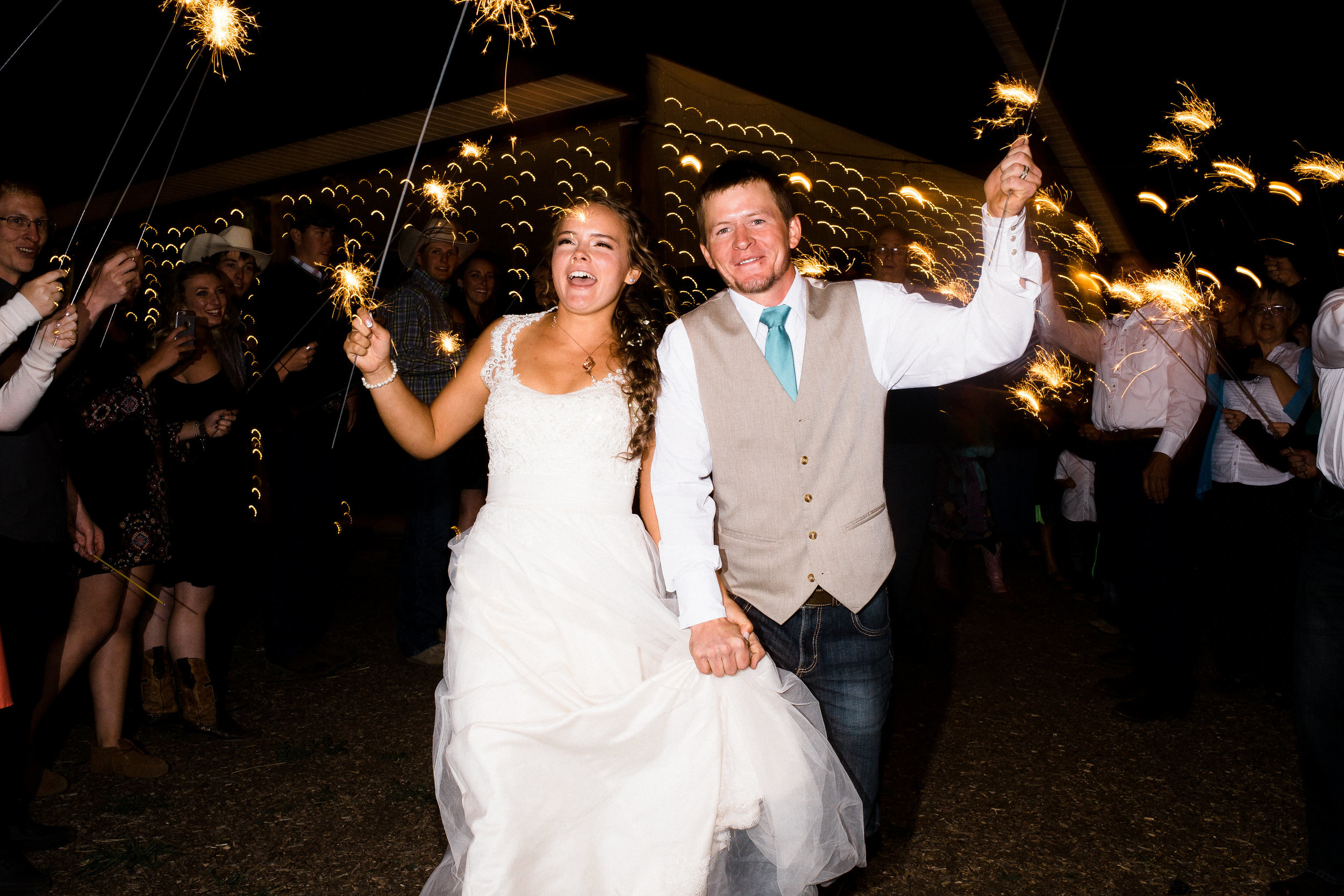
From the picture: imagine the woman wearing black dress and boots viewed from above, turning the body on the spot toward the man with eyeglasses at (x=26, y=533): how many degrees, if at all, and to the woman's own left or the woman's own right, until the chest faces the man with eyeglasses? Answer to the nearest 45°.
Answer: approximately 45° to the woman's own right

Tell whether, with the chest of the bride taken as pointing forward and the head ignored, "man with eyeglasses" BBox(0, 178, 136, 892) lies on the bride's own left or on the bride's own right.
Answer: on the bride's own right

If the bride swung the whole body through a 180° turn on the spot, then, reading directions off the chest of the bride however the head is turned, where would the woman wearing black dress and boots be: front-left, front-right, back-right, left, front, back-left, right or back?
front-left

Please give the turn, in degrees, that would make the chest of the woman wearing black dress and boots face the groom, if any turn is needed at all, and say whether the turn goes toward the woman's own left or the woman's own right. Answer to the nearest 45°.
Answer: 0° — they already face them

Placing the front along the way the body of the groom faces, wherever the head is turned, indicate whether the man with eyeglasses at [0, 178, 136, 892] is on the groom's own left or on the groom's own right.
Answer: on the groom's own right

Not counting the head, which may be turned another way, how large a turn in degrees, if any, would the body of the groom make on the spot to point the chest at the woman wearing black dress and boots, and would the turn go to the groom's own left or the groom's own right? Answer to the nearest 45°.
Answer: approximately 135° to the groom's own right
